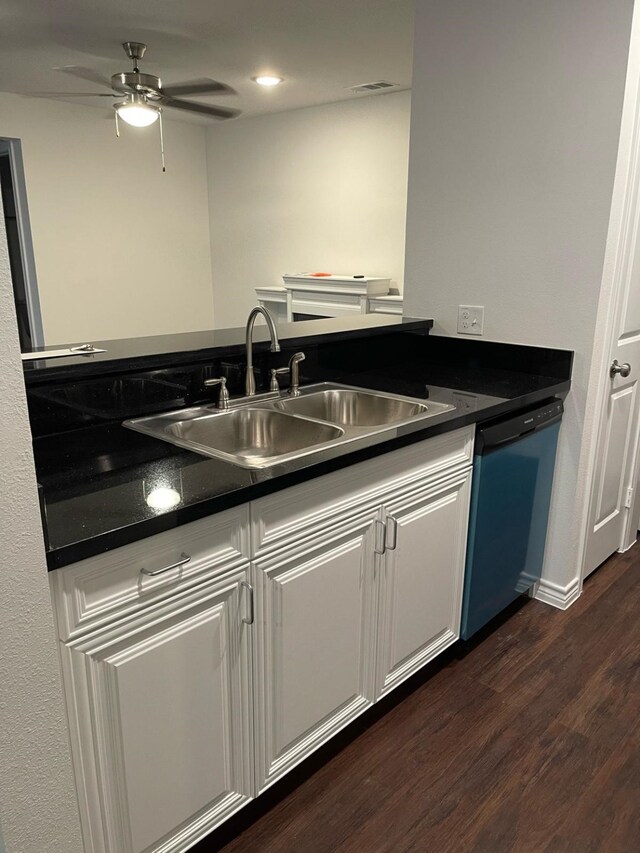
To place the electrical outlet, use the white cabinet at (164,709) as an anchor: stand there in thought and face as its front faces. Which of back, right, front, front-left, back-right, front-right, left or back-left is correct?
left

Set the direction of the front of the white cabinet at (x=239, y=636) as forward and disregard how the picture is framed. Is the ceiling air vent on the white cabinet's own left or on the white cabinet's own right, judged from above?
on the white cabinet's own left

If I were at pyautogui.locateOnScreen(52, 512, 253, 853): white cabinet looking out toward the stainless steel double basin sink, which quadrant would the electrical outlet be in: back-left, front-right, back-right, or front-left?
front-right

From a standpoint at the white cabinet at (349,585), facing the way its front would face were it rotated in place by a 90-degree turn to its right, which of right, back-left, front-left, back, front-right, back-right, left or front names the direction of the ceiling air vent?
back-right

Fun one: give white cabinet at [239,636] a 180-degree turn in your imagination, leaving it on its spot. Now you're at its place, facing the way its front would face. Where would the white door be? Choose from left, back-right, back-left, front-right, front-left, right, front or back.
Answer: right

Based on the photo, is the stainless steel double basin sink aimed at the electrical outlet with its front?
no

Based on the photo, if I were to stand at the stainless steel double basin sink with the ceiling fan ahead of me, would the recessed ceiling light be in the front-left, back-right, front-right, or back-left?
front-right

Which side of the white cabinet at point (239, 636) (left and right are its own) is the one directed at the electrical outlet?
left

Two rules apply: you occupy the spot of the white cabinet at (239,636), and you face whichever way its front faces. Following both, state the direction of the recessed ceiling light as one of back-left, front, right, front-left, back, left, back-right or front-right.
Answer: back-left

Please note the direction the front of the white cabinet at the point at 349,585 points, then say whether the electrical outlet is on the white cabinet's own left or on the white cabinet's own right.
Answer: on the white cabinet's own left

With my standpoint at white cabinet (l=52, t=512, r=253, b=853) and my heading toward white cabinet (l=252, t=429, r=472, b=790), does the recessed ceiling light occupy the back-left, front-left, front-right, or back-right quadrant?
front-left

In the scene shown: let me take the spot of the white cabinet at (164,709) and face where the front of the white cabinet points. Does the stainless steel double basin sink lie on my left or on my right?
on my left

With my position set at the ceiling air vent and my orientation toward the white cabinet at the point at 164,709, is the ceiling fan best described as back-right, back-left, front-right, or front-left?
front-right

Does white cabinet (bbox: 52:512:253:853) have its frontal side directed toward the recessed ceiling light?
no

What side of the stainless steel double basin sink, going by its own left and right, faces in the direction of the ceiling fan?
back

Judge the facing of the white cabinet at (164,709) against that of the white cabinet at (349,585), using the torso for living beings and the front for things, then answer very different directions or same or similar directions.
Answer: same or similar directions

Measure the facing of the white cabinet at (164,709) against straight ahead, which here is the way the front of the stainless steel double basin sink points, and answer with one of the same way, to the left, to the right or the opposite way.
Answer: the same way

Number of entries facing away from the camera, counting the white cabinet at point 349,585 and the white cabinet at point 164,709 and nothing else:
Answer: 0

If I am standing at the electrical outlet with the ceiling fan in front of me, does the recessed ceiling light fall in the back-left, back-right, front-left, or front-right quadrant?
front-right

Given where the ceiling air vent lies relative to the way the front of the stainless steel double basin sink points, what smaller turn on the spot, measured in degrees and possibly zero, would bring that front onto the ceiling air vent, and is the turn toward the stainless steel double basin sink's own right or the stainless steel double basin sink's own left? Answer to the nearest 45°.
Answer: approximately 135° to the stainless steel double basin sink's own left

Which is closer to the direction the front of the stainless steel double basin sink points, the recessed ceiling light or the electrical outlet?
the electrical outlet
